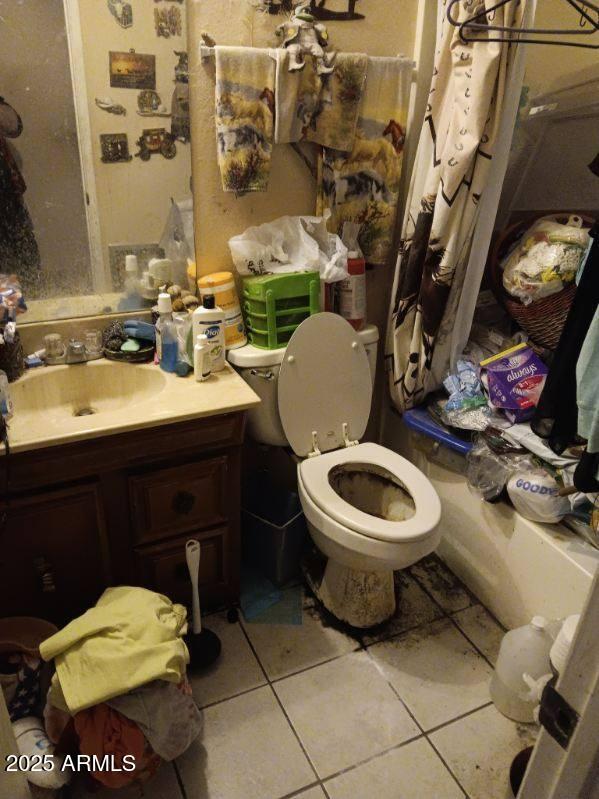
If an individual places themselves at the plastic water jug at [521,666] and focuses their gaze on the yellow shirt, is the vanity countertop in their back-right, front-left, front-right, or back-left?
front-right

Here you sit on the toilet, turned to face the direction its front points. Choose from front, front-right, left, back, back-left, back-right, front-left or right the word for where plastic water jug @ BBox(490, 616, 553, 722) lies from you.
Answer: front

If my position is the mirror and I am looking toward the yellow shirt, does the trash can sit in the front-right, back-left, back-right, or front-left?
front-left

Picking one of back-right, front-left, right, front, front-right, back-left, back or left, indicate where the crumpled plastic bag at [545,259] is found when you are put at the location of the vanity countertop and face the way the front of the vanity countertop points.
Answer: front-left

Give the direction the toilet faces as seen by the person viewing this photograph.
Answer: facing the viewer and to the right of the viewer

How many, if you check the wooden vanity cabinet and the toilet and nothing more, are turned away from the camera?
0

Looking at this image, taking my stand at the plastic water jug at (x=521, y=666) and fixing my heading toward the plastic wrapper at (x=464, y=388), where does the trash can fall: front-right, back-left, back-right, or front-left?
front-left

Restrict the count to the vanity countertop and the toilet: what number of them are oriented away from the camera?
0

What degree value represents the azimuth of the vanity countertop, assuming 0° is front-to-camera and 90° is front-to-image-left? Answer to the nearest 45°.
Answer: approximately 315°
